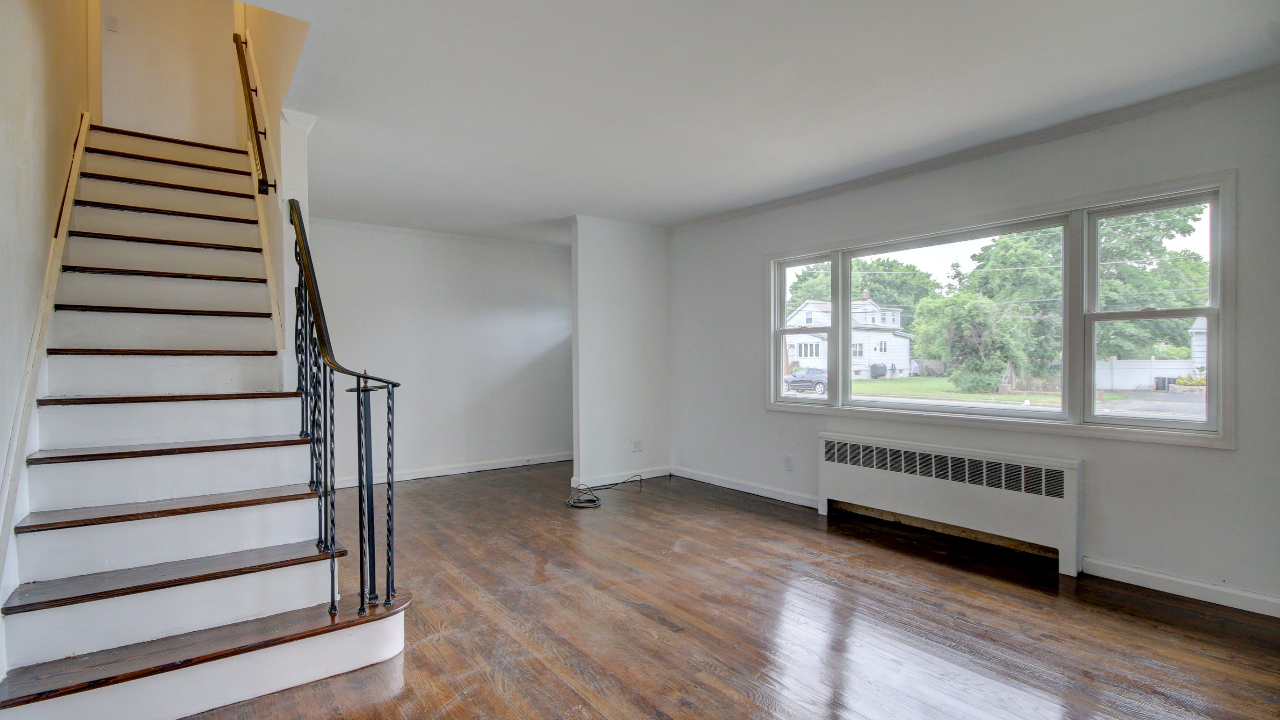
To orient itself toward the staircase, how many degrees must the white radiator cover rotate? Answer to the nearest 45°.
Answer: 0° — it already faces it

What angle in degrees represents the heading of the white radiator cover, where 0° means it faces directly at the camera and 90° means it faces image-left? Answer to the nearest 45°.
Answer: approximately 45°

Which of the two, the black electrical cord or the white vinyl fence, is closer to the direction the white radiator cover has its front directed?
the black electrical cord
